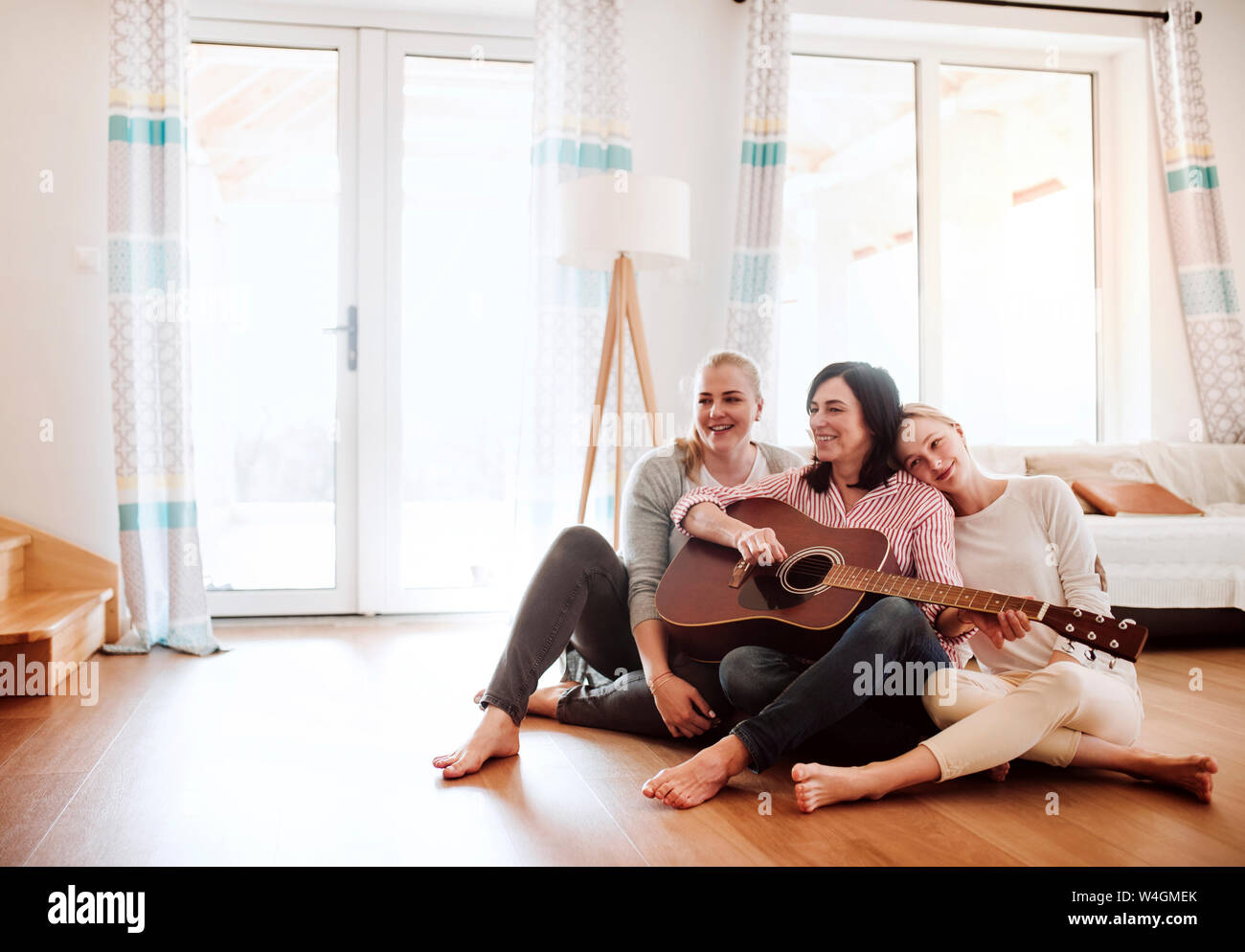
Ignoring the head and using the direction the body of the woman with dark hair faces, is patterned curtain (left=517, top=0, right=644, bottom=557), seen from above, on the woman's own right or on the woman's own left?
on the woman's own right

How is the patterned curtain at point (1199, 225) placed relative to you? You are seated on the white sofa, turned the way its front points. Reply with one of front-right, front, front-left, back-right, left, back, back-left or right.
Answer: back

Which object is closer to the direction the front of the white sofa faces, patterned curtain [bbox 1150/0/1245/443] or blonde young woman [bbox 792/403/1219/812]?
the blonde young woman

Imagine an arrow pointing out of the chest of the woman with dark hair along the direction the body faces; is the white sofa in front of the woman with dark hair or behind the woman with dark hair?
behind

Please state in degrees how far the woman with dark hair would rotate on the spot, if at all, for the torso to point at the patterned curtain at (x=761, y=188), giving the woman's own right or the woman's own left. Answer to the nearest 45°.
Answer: approximately 135° to the woman's own right

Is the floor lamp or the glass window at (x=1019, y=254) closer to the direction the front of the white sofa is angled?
the floor lamp
